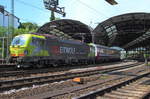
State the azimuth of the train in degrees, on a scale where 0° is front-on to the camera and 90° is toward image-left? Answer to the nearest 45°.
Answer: approximately 45°
